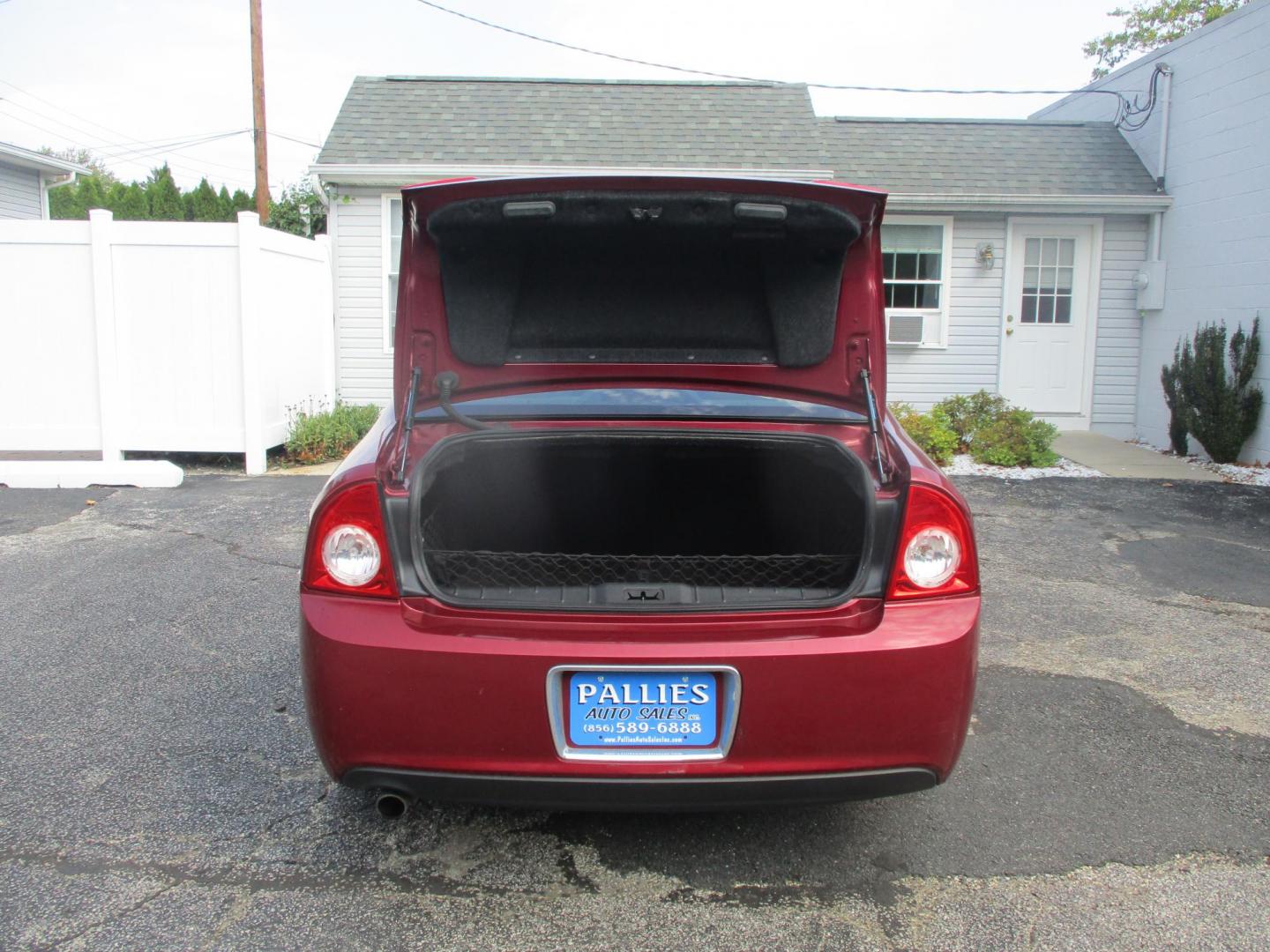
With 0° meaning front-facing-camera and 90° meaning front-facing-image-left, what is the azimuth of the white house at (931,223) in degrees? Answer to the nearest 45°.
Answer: approximately 0°

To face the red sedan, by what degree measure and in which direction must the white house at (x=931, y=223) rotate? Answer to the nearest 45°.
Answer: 0° — it already faces it

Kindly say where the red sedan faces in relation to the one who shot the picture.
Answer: facing away from the viewer

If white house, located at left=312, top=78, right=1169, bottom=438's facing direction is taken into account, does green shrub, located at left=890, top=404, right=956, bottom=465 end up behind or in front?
in front

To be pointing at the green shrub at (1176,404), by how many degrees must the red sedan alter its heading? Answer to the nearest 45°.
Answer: approximately 45° to its right

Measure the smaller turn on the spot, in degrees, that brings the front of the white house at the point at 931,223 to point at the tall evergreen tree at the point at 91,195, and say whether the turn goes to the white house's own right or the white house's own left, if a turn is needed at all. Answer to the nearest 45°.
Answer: approximately 135° to the white house's own right

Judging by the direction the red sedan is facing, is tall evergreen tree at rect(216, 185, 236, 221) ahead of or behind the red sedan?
ahead

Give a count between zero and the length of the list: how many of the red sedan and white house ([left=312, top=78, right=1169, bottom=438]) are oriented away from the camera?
1

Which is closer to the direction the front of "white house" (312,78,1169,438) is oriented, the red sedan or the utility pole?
the red sedan

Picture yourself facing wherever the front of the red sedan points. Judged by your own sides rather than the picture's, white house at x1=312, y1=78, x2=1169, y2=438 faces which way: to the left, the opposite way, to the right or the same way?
the opposite way
